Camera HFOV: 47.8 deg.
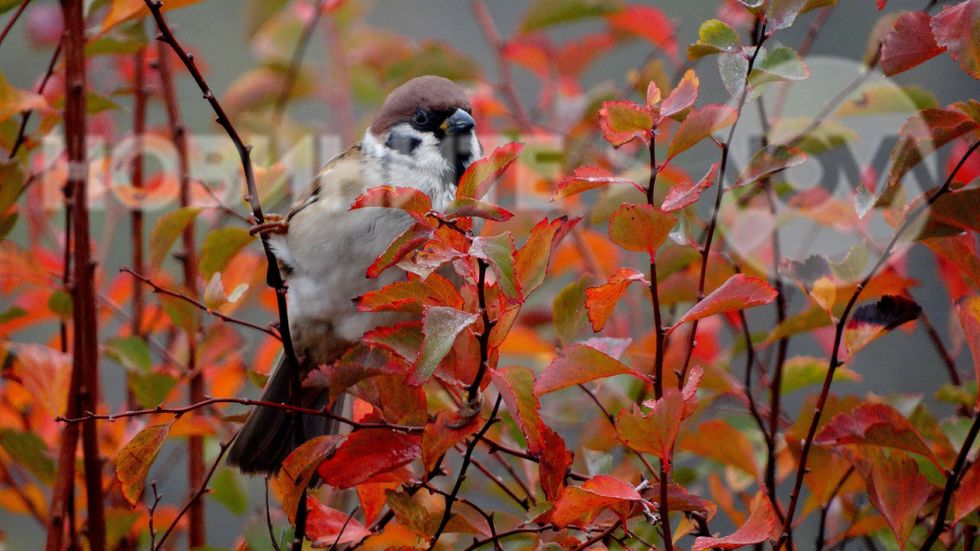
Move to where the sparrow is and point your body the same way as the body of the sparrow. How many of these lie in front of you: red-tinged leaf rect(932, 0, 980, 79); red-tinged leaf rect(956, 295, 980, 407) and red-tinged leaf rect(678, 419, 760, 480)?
3

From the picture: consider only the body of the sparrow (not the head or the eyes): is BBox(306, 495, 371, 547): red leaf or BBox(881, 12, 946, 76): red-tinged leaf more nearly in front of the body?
the red-tinged leaf

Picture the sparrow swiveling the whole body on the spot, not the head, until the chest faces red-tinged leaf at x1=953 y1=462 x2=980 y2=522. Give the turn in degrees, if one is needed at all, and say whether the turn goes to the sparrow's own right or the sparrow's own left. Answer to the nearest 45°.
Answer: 0° — it already faces it

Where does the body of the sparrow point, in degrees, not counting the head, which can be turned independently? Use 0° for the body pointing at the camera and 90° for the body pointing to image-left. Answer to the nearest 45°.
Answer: approximately 315°

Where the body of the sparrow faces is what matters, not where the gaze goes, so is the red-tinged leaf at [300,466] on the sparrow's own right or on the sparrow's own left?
on the sparrow's own right

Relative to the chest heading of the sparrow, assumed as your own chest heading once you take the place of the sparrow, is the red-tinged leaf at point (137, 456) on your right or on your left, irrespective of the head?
on your right

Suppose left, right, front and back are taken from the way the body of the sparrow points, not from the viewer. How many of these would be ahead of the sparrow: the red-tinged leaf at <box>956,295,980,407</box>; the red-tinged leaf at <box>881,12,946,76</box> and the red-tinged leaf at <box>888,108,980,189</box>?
3

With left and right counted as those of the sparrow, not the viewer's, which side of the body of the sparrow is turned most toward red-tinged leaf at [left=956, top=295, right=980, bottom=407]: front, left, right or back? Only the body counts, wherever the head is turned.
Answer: left
